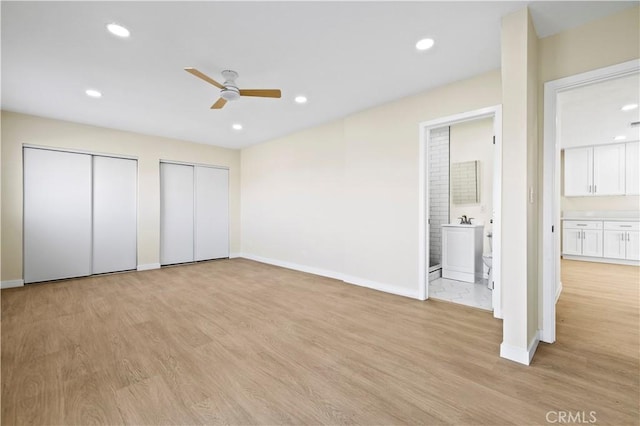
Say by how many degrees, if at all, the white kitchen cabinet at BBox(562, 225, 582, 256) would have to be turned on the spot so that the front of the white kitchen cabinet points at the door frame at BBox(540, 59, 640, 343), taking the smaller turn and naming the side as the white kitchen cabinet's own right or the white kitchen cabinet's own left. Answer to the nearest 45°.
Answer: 0° — it already faces it

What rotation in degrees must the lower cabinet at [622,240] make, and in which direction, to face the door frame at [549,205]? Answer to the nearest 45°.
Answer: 0° — it already faces it

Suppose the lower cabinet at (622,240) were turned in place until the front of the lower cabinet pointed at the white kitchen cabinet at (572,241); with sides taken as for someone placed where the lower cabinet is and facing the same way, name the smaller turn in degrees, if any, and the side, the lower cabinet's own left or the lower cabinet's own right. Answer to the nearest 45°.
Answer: approximately 90° to the lower cabinet's own right

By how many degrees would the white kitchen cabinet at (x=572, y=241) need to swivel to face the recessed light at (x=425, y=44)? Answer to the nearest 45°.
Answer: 0° — it already faces it

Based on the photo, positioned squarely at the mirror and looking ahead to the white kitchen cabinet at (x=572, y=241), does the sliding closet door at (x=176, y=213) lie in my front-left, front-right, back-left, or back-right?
back-left
